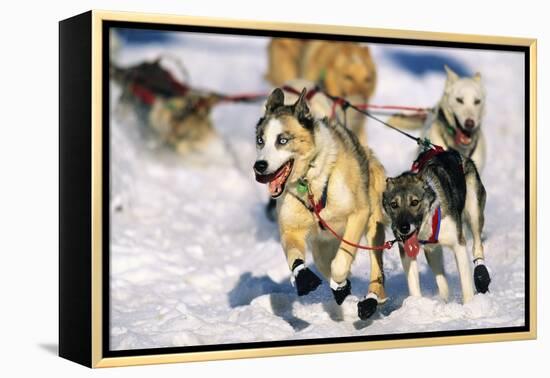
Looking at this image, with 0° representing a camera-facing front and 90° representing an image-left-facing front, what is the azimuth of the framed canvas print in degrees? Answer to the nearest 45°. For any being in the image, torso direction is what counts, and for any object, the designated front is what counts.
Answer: approximately 315°
